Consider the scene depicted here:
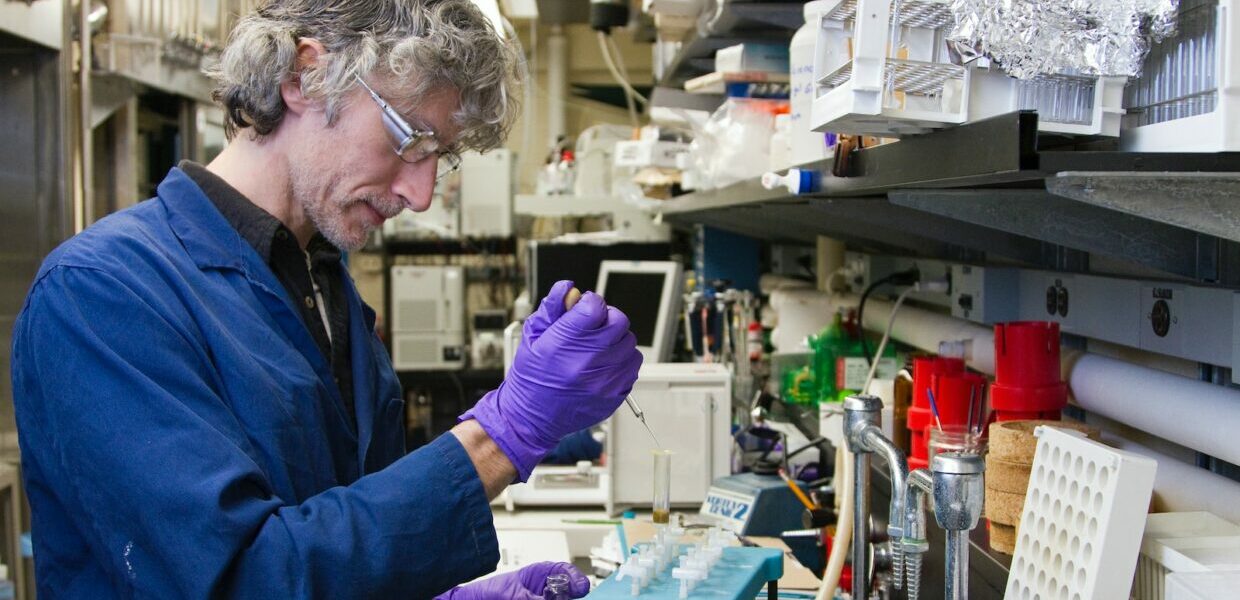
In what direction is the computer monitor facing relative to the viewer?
toward the camera

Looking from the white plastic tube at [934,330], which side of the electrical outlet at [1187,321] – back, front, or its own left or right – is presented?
right

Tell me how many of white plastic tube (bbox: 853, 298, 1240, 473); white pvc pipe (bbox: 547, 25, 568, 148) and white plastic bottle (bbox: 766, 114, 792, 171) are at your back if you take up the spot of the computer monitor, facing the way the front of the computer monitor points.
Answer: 1

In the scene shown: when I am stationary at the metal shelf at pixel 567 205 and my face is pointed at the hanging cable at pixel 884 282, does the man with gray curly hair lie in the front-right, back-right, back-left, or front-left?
front-right

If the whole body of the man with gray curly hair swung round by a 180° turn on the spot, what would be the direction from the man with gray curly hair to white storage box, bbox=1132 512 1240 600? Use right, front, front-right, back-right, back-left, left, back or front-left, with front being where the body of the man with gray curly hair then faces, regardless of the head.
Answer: back

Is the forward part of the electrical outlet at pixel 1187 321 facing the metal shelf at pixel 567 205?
no

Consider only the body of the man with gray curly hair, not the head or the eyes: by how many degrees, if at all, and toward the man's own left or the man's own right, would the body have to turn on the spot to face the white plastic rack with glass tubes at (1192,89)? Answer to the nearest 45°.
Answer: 0° — they already face it

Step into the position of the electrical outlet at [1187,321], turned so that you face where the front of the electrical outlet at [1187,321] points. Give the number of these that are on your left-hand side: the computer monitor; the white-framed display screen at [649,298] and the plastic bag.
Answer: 0

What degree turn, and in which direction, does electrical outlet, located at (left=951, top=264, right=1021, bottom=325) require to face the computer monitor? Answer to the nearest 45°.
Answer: approximately 90° to its right

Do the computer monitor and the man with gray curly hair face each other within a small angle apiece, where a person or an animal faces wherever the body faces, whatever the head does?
no

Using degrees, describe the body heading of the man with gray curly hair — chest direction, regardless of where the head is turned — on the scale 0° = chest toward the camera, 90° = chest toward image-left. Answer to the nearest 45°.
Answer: approximately 315°

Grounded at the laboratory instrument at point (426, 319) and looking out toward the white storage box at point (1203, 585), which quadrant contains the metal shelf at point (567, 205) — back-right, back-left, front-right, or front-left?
front-left
